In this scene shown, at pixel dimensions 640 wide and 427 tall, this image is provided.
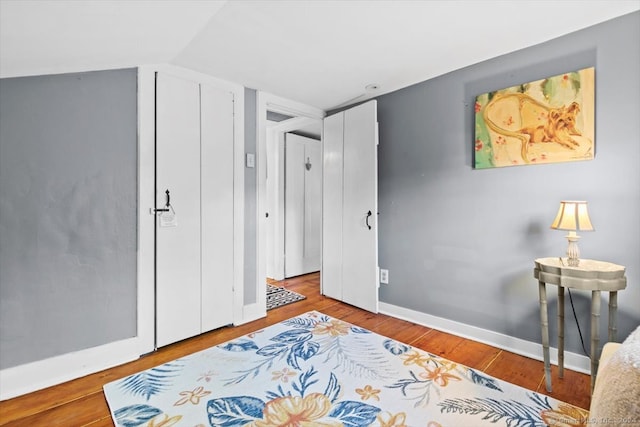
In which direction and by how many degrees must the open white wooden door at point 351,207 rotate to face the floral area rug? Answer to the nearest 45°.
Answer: approximately 45° to its left

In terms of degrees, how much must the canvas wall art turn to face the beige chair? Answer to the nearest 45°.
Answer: approximately 45° to its left

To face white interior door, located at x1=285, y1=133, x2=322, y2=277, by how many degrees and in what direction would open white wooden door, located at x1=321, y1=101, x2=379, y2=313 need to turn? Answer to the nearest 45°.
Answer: approximately 90° to its right

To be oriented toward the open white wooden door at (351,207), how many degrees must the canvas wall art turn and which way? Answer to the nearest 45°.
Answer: approximately 45° to its right

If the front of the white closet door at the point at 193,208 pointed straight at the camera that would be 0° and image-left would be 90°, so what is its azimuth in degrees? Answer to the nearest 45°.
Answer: approximately 315°

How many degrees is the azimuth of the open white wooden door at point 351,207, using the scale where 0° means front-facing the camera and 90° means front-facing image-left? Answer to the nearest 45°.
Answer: approximately 45°

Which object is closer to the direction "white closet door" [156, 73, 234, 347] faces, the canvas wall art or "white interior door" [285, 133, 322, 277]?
the canvas wall art
